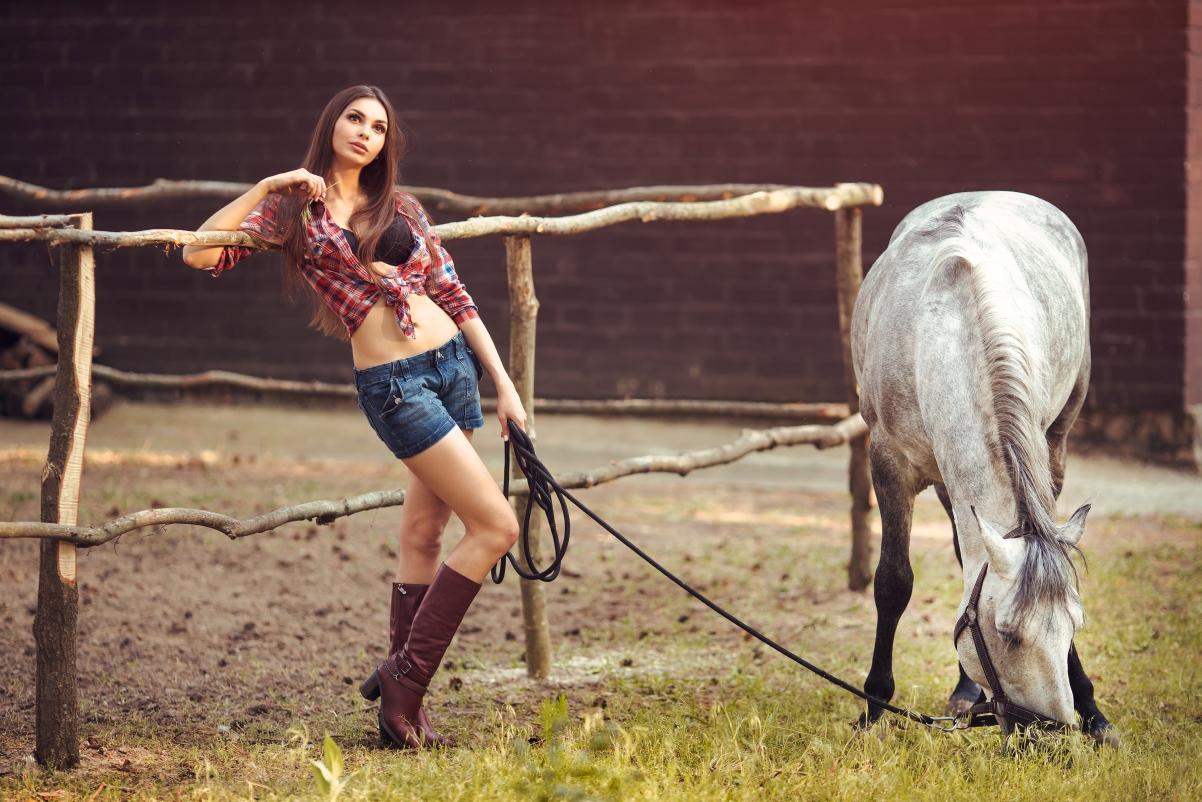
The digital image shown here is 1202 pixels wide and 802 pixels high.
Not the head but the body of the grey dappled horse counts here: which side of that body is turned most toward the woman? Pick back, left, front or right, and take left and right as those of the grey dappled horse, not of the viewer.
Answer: right

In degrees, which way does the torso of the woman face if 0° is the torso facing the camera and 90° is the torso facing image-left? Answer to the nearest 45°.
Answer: approximately 315°

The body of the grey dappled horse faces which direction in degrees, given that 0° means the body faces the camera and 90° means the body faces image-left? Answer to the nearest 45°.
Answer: approximately 0°

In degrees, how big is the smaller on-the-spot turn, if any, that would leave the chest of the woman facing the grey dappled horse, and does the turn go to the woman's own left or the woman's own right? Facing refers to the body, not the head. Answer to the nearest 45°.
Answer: approximately 45° to the woman's own left
